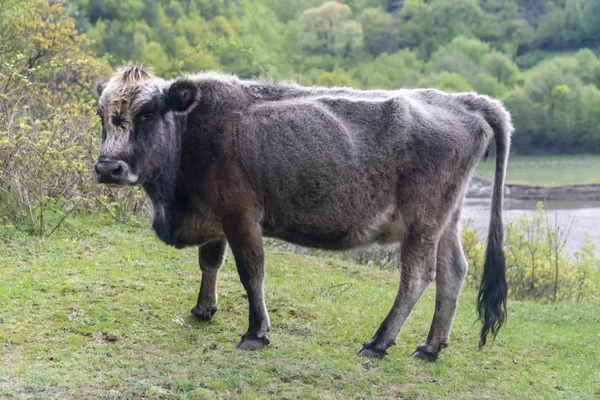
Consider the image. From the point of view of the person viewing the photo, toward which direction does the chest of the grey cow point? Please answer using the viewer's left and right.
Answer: facing to the left of the viewer

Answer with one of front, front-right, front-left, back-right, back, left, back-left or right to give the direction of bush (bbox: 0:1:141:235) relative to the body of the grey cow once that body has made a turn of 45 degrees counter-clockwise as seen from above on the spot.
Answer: right

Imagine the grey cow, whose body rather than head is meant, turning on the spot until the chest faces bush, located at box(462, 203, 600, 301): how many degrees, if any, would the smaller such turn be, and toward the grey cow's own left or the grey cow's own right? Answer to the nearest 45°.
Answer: approximately 135° to the grey cow's own right
